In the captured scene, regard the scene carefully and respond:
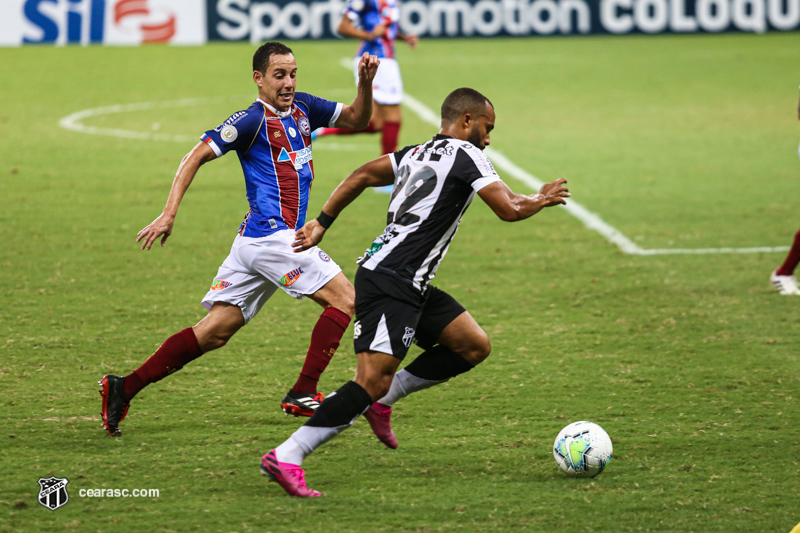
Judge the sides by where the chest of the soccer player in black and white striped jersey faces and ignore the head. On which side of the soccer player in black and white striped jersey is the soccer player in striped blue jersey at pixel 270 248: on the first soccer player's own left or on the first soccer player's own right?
on the first soccer player's own left

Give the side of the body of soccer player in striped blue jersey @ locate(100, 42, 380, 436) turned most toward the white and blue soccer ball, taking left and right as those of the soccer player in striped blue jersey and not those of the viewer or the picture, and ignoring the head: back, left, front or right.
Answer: front

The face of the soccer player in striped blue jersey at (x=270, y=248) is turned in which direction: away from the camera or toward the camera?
toward the camera

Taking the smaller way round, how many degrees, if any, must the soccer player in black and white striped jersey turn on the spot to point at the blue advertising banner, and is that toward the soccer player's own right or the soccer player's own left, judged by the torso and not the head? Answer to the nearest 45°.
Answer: approximately 45° to the soccer player's own left

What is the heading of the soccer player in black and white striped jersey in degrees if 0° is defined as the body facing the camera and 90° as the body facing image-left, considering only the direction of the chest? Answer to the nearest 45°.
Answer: approximately 225°

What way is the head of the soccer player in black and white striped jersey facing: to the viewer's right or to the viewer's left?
to the viewer's right

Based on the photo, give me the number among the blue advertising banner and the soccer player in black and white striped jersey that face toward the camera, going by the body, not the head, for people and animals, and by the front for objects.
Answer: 1

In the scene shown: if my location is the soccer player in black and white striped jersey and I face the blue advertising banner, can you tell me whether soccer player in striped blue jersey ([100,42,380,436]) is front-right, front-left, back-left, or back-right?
front-left

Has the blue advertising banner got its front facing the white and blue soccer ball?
yes

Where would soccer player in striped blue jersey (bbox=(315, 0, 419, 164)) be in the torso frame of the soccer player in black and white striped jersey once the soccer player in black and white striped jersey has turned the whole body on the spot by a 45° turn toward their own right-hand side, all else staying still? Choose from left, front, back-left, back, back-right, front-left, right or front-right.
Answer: left

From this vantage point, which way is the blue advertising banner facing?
toward the camera

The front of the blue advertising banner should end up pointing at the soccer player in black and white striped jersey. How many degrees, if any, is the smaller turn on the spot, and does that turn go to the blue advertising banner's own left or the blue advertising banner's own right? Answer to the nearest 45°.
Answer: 0° — it already faces them

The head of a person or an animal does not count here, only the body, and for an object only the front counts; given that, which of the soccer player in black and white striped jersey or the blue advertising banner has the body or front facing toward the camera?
the blue advertising banner

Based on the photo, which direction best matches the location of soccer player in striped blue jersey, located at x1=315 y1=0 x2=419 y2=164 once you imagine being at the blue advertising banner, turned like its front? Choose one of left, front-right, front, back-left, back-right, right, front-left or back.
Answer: front

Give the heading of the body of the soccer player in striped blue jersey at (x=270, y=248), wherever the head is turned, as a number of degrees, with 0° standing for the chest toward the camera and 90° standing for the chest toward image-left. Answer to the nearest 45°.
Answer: approximately 315°

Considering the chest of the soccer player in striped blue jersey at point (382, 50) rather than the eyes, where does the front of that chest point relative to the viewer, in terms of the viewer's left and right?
facing the viewer and to the right of the viewer
